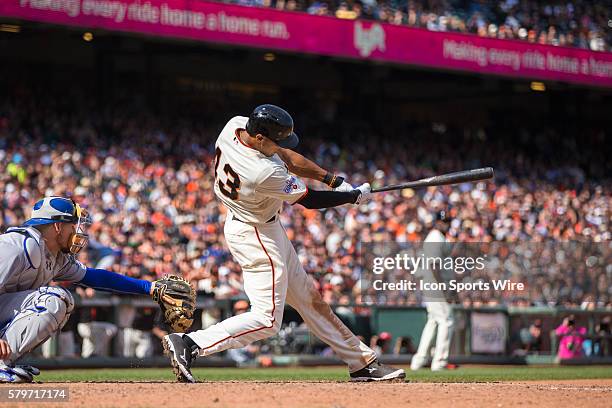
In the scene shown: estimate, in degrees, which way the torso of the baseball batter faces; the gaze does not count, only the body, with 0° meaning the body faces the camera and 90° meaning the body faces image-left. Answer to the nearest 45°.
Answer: approximately 270°

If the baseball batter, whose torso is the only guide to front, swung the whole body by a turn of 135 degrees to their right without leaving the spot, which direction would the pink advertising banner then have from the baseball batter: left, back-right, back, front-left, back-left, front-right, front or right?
back-right

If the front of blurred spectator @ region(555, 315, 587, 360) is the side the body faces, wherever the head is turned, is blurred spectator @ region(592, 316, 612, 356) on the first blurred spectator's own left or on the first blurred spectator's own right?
on the first blurred spectator's own left

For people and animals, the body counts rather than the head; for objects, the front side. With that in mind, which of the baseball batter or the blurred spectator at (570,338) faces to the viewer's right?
the baseball batter

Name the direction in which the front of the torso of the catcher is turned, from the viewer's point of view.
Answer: to the viewer's right

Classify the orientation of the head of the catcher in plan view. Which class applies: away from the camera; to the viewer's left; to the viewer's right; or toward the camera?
to the viewer's right

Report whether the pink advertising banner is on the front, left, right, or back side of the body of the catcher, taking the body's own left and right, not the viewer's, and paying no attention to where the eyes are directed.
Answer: left

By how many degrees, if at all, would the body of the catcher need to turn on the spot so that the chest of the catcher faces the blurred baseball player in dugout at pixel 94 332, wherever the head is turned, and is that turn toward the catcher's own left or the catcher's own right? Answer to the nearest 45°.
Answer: approximately 90° to the catcher's own left
